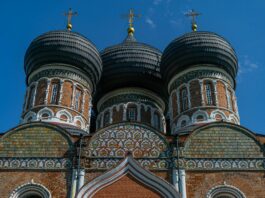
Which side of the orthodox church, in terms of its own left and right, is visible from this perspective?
front
